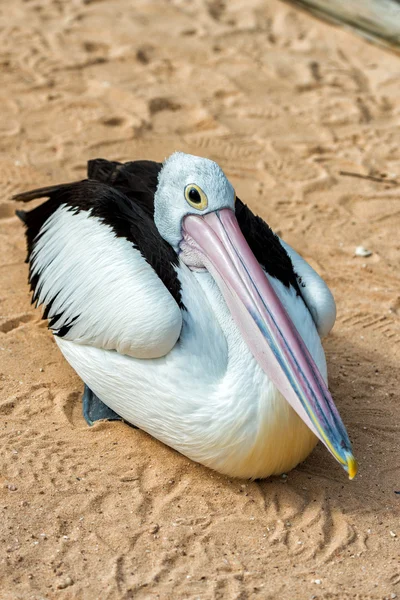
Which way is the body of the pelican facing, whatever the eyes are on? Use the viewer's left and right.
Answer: facing the viewer and to the right of the viewer
